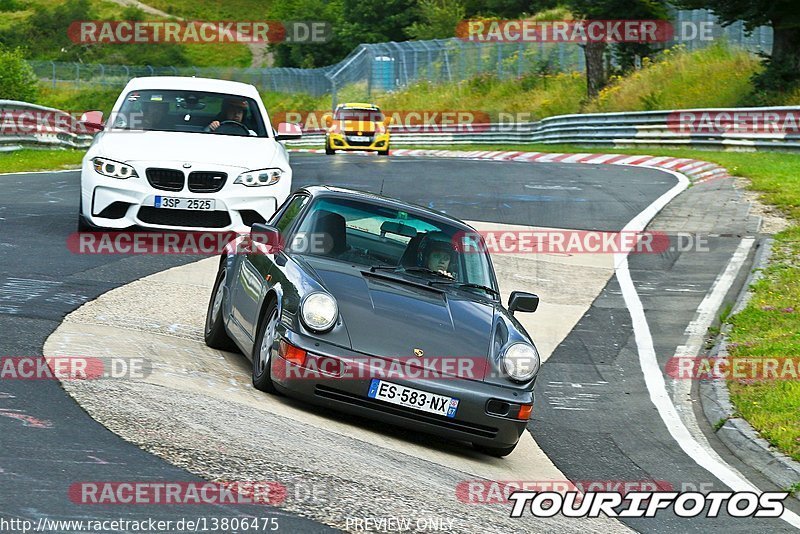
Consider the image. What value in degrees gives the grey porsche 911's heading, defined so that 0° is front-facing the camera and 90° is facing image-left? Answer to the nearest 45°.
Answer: approximately 315°

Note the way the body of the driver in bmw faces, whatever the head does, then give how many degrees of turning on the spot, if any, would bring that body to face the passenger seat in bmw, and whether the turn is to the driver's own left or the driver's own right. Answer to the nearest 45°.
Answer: approximately 90° to the driver's own right

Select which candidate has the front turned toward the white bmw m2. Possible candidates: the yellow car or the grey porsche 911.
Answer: the yellow car

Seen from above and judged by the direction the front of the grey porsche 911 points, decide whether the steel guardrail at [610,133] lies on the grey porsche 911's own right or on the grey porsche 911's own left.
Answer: on the grey porsche 911's own left

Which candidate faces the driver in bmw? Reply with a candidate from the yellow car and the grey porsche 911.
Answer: the yellow car

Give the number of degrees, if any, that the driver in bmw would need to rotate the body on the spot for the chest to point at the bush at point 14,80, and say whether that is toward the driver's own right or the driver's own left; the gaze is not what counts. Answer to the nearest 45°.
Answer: approximately 180°

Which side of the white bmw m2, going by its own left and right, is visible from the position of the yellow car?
back

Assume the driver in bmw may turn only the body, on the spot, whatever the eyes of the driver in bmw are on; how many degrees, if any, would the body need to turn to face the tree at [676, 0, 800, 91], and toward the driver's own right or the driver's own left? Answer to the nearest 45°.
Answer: approximately 135° to the driver's own left

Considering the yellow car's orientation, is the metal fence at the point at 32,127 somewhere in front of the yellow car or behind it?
in front

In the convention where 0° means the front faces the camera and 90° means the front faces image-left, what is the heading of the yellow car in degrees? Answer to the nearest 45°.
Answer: approximately 0°

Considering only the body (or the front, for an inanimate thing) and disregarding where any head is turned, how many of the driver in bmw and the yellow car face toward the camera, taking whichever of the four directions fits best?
2
